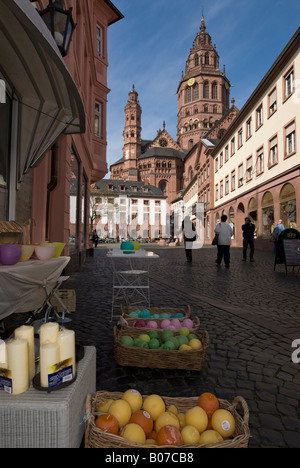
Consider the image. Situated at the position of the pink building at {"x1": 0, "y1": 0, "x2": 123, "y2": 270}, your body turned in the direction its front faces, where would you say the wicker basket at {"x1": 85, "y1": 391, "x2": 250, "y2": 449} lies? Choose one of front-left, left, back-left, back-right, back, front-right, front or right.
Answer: right

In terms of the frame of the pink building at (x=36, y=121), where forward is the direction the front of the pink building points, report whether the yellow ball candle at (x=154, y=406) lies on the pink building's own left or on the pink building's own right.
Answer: on the pink building's own right

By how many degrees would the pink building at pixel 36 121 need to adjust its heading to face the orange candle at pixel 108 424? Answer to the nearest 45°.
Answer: approximately 90° to its right

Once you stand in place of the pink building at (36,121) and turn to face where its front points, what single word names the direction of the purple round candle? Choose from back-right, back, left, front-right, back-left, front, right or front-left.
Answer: right

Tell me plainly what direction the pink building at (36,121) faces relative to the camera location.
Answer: facing to the right of the viewer

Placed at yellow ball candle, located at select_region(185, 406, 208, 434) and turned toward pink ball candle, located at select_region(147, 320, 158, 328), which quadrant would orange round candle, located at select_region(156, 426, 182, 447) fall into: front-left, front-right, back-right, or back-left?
back-left

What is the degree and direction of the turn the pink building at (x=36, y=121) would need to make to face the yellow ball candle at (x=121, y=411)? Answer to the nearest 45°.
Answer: approximately 90° to its right

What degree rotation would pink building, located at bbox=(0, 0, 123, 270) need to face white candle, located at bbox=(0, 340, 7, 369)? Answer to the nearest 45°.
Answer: approximately 90° to its right

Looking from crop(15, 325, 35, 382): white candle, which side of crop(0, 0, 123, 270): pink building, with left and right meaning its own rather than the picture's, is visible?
right

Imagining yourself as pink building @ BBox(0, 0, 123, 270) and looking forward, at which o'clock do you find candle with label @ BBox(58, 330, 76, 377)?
The candle with label is roughly at 3 o'clock from the pink building.

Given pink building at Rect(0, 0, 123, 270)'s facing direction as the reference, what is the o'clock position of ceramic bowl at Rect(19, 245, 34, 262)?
The ceramic bowl is roughly at 3 o'clock from the pink building.

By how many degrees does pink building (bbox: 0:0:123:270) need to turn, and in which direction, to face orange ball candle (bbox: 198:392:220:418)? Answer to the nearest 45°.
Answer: approximately 90° to its right

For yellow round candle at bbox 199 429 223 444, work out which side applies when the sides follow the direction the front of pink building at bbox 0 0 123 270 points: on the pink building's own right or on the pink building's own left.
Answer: on the pink building's own right
